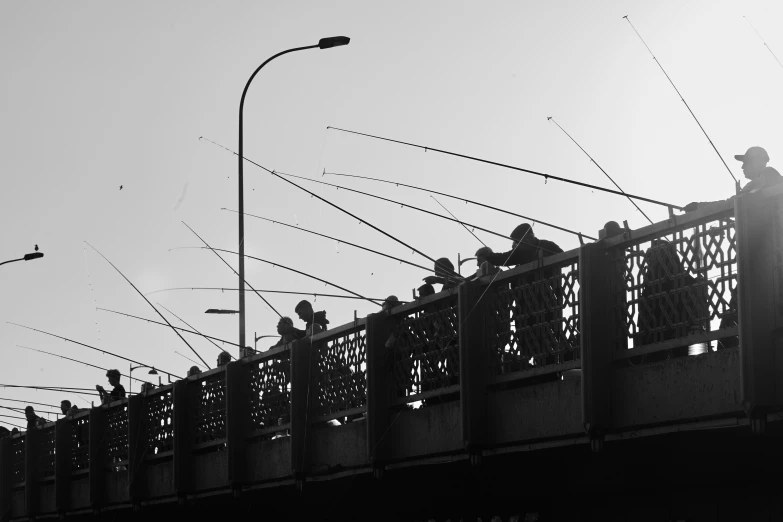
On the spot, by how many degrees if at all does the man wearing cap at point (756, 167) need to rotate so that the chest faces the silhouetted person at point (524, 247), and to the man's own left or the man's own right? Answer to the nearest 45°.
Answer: approximately 45° to the man's own right

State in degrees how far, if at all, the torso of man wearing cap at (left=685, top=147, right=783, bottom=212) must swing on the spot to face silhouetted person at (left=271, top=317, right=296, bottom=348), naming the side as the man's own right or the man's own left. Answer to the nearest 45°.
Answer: approximately 45° to the man's own right

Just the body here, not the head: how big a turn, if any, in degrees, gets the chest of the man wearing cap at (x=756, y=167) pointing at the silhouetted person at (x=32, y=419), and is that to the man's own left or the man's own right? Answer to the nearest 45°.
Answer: approximately 45° to the man's own right

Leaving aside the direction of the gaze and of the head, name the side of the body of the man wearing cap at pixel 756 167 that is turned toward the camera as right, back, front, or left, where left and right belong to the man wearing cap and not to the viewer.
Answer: left

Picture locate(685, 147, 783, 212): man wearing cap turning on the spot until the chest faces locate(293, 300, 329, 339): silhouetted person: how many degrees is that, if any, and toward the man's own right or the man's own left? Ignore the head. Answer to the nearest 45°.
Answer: approximately 45° to the man's own right

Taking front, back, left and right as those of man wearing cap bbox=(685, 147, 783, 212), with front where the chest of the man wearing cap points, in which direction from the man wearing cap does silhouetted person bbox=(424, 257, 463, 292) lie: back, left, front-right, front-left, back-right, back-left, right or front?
front-right
